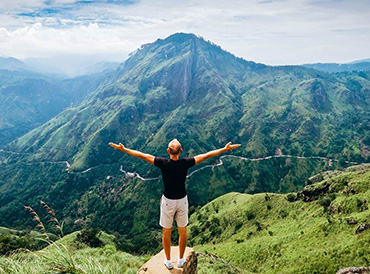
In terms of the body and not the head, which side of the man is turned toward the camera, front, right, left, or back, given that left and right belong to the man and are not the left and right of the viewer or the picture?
back
